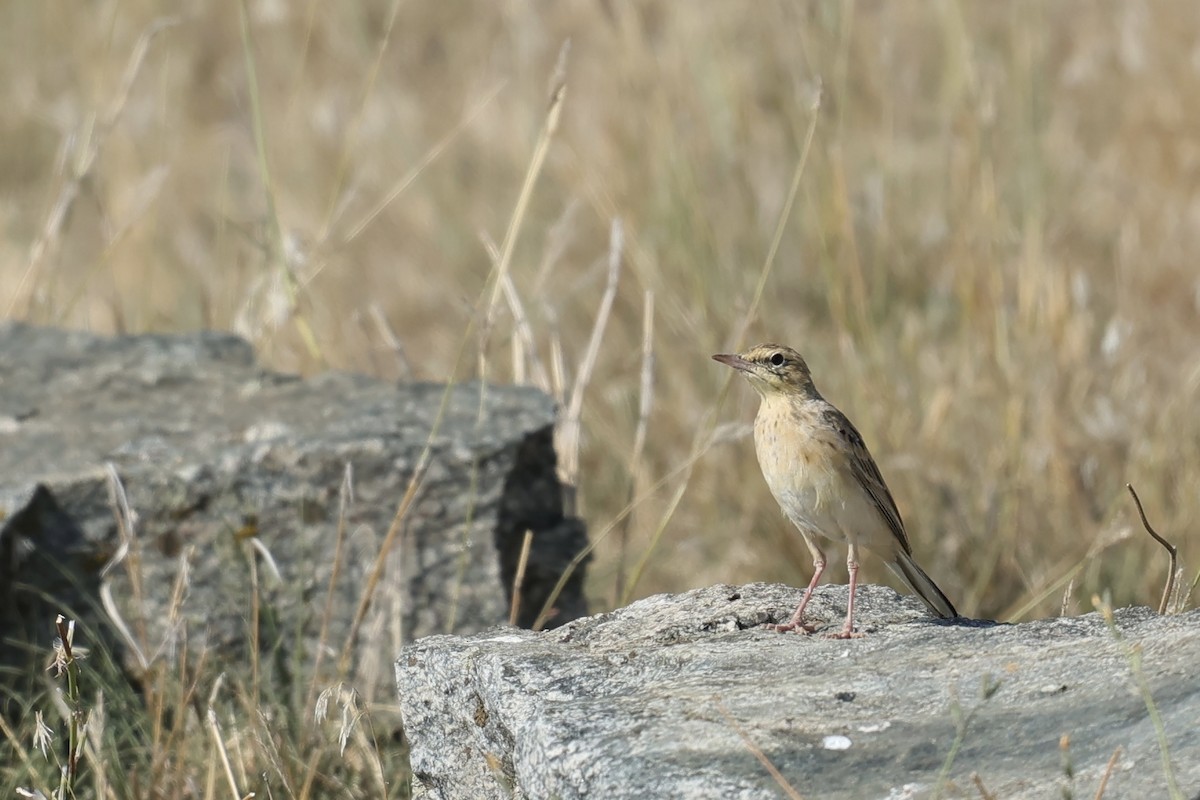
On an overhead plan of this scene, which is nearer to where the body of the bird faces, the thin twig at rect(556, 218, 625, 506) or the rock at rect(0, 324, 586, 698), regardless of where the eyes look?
the rock

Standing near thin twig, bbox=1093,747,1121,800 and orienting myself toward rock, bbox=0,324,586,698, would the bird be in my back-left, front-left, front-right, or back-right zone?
front-right

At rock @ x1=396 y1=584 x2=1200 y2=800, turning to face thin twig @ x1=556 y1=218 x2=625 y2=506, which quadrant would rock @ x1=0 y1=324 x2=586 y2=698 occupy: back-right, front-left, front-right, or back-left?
front-left

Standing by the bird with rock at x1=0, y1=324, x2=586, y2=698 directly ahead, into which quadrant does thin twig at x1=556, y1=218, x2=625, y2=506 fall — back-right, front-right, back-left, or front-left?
front-right

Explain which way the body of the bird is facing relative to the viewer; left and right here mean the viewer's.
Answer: facing the viewer and to the left of the viewer

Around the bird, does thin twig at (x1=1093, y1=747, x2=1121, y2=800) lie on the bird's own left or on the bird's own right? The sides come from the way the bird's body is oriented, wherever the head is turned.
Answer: on the bird's own left

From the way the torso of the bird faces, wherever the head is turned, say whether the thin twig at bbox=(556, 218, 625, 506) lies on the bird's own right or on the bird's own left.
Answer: on the bird's own right

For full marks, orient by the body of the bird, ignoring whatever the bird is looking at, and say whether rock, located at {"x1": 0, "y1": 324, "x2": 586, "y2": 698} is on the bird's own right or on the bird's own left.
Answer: on the bird's own right

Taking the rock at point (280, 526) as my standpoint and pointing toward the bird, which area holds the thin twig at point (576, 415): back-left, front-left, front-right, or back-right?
front-left

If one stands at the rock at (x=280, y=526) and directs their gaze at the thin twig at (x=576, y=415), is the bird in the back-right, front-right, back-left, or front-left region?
front-right
